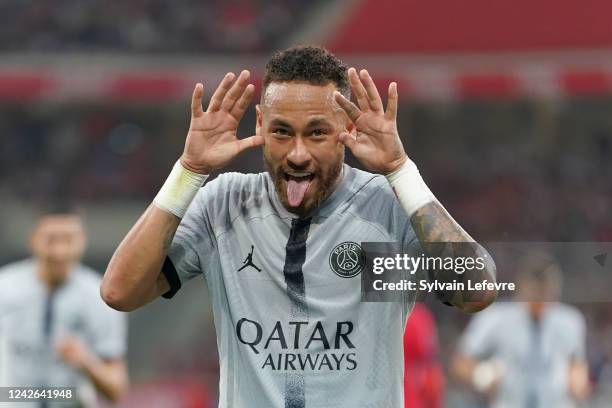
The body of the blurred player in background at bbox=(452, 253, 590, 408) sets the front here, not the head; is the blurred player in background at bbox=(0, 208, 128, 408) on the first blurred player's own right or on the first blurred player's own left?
on the first blurred player's own right

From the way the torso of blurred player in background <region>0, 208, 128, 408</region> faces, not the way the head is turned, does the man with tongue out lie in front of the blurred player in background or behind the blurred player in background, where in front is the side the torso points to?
in front

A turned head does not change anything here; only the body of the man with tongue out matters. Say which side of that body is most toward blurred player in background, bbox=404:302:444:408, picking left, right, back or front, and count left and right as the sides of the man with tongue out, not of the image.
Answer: back

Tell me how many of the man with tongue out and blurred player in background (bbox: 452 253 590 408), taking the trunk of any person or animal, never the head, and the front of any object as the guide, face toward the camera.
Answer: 2

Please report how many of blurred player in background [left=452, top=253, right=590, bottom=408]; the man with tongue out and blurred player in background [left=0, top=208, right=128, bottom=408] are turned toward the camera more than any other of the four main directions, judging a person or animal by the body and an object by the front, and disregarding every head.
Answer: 3

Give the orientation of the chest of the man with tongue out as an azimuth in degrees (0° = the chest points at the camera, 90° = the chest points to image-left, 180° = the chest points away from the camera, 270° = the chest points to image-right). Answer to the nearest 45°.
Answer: approximately 0°

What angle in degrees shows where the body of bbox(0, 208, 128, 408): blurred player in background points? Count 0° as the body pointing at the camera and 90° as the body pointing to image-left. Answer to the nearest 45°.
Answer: approximately 0°

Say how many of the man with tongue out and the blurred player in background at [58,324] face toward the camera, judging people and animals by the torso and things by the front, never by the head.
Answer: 2

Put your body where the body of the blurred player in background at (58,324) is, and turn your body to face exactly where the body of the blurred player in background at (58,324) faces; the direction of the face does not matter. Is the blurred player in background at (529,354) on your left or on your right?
on your left
